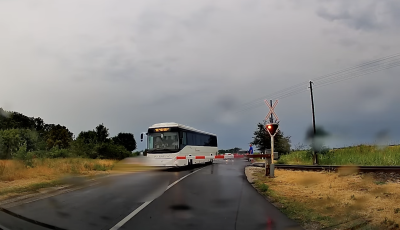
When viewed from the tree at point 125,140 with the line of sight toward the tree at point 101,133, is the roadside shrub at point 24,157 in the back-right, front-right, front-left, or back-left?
front-left

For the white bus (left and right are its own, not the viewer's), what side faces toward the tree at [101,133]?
right

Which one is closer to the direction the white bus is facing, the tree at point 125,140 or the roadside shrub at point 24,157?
the roadside shrub

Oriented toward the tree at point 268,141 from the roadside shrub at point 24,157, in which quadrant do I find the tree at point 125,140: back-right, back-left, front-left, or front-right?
front-left

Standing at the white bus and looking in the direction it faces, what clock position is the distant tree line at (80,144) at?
The distant tree line is roughly at 3 o'clock from the white bus.

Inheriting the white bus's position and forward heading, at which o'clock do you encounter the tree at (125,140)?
The tree is roughly at 4 o'clock from the white bus.

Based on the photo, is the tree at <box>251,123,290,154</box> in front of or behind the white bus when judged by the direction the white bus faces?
behind

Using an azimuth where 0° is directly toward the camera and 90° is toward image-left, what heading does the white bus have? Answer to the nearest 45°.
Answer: approximately 45°
